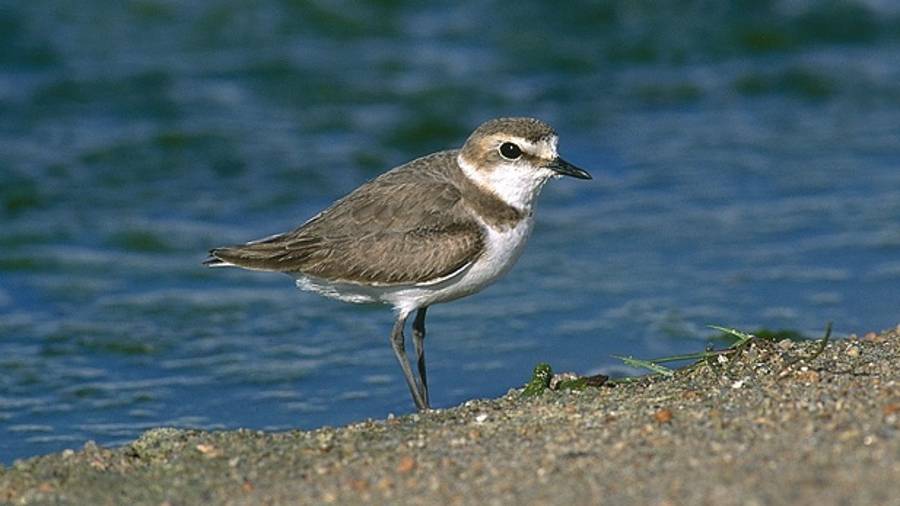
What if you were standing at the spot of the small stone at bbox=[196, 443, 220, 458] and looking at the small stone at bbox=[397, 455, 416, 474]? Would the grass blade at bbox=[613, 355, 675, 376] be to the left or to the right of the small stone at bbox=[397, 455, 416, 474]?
left

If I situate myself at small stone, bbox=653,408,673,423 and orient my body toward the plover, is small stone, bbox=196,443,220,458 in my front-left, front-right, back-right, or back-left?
front-left

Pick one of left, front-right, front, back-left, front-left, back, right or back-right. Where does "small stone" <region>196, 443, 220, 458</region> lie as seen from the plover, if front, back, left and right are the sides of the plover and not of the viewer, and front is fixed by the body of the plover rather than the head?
back-right

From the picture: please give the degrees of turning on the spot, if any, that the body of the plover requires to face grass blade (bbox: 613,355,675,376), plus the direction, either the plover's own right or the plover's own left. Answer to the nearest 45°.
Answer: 0° — it already faces it

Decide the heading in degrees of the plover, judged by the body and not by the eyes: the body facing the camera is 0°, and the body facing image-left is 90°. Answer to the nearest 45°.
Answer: approximately 270°
